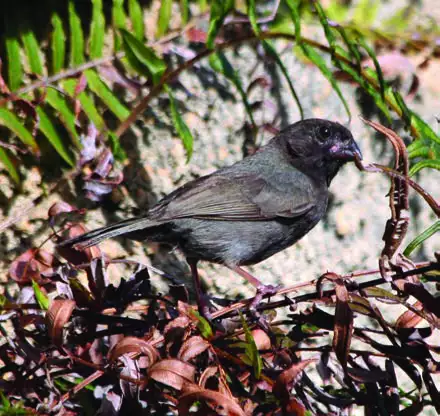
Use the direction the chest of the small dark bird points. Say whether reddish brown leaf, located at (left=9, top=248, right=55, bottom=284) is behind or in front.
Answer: behind

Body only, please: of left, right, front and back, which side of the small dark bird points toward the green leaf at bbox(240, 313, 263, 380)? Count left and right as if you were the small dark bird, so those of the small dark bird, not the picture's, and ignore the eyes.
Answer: right

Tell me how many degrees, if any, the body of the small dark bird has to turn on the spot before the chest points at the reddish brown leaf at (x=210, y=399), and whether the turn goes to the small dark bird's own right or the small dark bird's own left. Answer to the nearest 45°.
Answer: approximately 90° to the small dark bird's own right

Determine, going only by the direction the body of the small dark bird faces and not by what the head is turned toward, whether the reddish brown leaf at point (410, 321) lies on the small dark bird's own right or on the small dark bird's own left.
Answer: on the small dark bird's own right

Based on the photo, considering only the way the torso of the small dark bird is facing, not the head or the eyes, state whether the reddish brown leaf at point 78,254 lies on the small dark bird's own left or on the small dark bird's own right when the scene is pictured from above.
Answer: on the small dark bird's own right

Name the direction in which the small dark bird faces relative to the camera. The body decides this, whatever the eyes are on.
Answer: to the viewer's right
